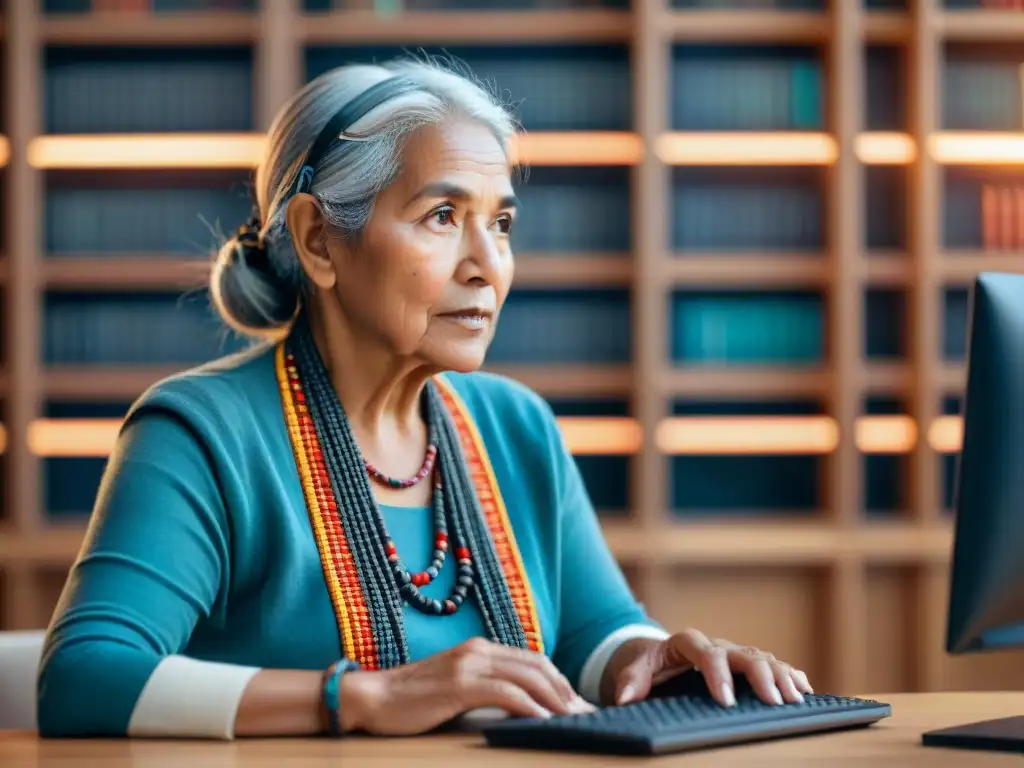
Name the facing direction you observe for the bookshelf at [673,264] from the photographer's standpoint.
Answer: facing the viewer

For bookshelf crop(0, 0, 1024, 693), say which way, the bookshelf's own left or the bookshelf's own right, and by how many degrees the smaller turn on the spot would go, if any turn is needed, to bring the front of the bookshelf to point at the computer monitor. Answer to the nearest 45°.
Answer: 0° — it already faces it

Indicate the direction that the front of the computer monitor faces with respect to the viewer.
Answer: facing away from the viewer and to the left of the viewer

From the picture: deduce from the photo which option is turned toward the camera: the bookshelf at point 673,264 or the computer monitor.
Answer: the bookshelf

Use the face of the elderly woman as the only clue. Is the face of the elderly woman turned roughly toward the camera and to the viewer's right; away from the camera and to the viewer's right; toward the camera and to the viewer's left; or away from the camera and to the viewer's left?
toward the camera and to the viewer's right

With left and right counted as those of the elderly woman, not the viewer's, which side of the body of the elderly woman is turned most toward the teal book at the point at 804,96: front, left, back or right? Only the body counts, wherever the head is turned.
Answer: left

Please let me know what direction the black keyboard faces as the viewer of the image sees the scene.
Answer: facing away from the viewer and to the left of the viewer

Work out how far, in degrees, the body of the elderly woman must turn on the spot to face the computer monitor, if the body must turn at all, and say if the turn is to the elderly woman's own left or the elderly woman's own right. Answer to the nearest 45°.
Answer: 0° — they already face it

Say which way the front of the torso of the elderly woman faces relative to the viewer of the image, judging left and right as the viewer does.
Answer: facing the viewer and to the right of the viewer

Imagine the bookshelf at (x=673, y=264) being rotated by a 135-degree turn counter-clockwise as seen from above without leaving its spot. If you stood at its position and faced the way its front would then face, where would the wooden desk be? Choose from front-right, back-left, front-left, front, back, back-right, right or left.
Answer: back-right

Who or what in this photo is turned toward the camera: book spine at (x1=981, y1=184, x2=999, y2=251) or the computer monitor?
the book spine

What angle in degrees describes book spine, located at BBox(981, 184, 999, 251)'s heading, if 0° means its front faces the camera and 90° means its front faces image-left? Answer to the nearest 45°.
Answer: approximately 0°

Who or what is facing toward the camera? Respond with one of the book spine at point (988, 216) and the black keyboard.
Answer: the book spine

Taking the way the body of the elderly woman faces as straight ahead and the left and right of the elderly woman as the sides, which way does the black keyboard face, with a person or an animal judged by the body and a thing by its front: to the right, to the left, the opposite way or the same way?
the opposite way

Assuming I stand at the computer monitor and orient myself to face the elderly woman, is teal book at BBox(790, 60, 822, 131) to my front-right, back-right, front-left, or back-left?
front-right
